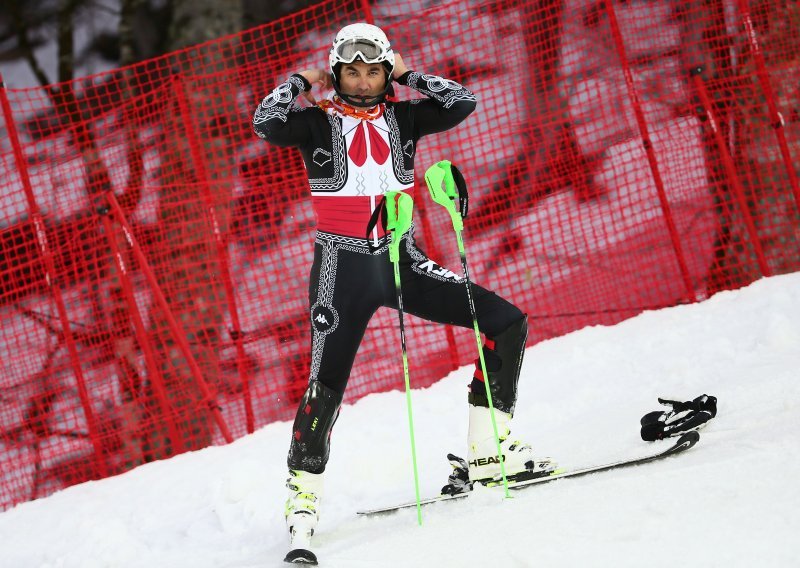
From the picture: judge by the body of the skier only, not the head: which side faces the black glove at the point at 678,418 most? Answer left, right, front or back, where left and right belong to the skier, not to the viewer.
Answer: left

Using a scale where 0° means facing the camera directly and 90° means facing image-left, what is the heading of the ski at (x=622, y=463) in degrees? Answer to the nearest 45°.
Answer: approximately 270°
